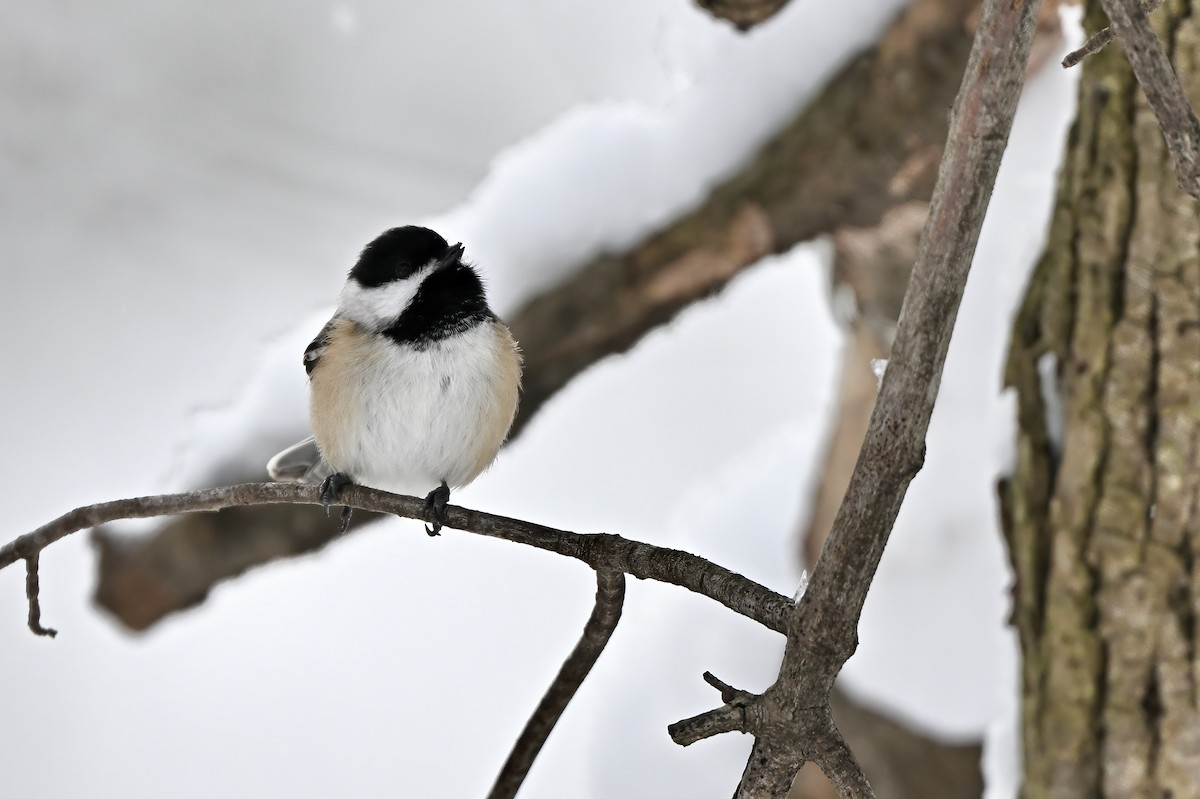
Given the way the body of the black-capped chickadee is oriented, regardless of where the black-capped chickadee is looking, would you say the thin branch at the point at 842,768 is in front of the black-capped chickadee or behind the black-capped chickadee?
in front

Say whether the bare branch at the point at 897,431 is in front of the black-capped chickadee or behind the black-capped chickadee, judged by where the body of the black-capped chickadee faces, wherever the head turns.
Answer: in front

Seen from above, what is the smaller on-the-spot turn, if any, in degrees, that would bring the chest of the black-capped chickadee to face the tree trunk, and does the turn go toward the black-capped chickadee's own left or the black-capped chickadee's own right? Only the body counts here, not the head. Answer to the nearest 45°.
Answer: approximately 45° to the black-capped chickadee's own left

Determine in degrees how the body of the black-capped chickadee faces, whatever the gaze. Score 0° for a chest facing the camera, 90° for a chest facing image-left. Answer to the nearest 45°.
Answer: approximately 315°
